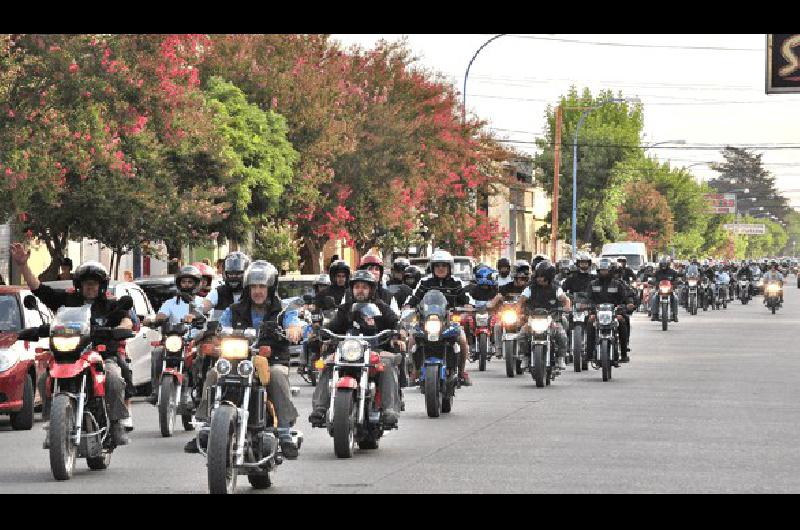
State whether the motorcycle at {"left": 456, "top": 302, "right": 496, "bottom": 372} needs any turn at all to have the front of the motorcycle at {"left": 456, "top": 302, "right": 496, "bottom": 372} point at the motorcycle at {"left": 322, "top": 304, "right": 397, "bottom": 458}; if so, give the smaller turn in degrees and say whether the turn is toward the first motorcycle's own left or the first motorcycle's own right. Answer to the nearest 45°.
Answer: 0° — it already faces it

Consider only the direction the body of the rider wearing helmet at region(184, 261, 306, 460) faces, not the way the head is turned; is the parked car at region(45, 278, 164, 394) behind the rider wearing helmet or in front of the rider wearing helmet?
behind

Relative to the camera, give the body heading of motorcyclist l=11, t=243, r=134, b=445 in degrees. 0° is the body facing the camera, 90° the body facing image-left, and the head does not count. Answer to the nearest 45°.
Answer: approximately 0°

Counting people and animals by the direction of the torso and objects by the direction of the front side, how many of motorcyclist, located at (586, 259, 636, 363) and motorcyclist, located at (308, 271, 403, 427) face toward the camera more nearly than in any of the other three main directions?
2

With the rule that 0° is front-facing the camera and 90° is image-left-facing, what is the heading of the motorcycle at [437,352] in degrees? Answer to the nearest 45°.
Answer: approximately 0°
